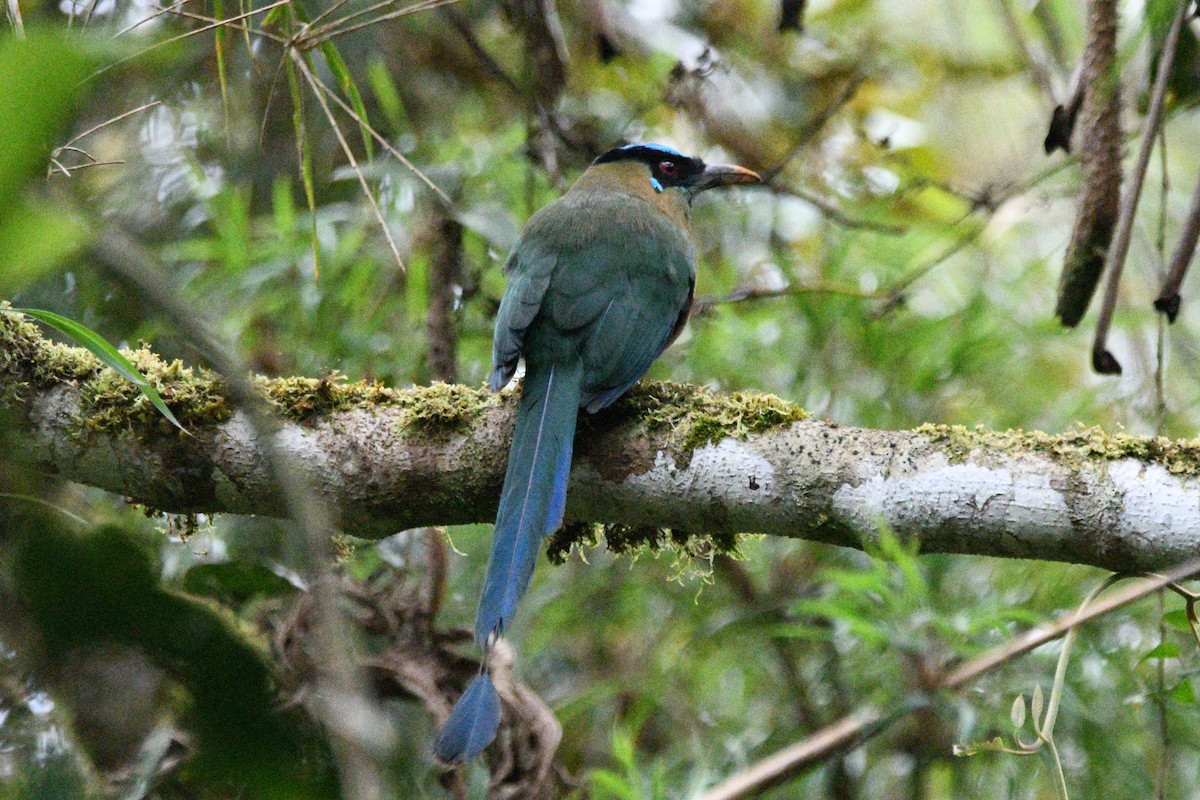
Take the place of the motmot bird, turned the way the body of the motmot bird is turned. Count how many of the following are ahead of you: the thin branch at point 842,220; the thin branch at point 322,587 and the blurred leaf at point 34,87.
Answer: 1

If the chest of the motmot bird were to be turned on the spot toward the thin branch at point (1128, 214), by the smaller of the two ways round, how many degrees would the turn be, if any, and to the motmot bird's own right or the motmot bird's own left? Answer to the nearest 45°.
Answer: approximately 45° to the motmot bird's own right

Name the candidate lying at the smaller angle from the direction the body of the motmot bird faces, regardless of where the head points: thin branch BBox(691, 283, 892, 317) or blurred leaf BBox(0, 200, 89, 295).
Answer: the thin branch

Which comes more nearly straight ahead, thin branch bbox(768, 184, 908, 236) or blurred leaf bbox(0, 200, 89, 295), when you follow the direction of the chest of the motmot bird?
the thin branch

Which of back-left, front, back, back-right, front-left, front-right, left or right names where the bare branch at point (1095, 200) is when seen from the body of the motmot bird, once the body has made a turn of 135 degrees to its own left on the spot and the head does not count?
back

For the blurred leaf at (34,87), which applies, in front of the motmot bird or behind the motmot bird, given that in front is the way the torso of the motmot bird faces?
behind

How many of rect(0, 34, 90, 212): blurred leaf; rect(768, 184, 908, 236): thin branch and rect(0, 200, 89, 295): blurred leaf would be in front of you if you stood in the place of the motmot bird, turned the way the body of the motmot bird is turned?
1

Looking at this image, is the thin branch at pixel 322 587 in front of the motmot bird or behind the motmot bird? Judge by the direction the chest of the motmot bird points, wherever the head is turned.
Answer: behind

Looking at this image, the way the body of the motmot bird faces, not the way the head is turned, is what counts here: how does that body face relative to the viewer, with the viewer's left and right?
facing away from the viewer and to the right of the viewer
